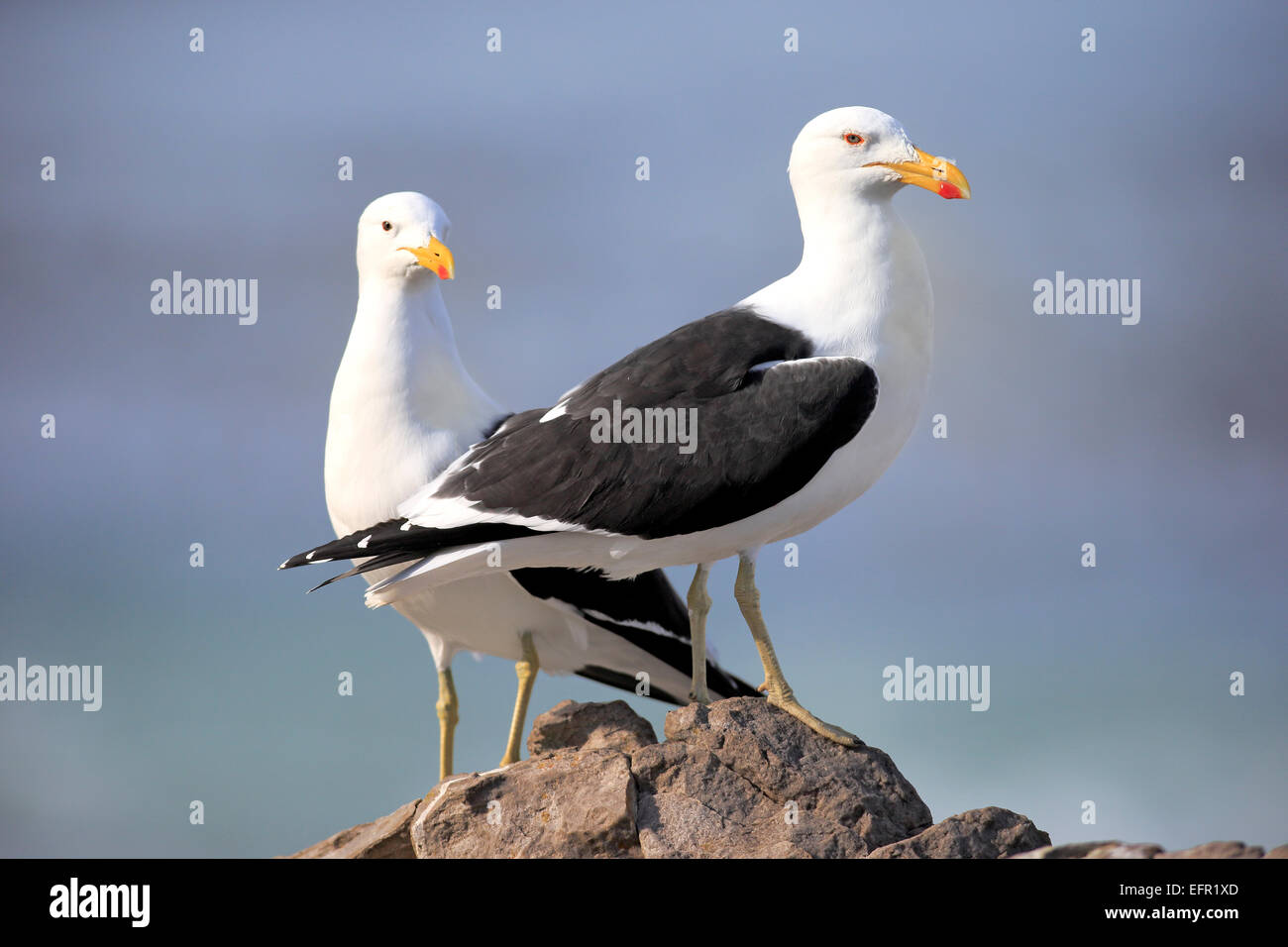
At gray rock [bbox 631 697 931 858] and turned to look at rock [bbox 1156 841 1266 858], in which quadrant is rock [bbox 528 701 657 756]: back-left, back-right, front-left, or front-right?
back-left

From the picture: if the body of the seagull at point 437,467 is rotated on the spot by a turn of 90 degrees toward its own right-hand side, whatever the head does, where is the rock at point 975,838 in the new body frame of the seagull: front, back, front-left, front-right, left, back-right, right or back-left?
back

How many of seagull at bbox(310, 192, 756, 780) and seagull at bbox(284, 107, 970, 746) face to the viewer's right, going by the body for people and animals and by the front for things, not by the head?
1

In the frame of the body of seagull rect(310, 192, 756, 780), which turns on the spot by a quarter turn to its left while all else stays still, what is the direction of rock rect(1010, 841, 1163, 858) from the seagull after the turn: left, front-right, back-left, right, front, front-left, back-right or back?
front

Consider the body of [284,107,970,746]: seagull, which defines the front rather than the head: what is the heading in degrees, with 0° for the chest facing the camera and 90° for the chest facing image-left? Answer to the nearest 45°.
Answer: approximately 270°

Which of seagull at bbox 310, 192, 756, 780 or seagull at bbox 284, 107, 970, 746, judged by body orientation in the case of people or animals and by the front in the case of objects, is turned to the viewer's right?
seagull at bbox 284, 107, 970, 746

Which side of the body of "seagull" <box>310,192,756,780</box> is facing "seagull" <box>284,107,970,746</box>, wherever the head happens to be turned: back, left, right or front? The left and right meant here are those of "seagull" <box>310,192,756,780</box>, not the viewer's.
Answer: left
